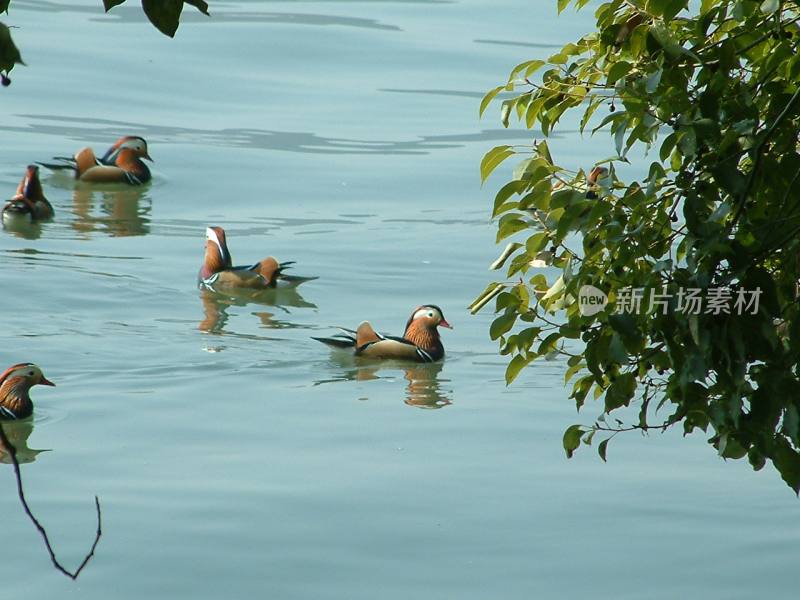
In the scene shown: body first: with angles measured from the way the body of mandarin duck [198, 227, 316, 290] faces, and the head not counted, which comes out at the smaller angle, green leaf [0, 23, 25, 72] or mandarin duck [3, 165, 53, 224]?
the mandarin duck

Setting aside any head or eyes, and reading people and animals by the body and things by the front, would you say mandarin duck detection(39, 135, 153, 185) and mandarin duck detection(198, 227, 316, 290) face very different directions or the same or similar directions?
very different directions

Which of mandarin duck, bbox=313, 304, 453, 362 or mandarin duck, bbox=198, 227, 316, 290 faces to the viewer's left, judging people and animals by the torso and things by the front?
mandarin duck, bbox=198, 227, 316, 290

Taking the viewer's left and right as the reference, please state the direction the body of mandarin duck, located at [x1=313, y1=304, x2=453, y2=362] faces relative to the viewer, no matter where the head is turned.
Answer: facing to the right of the viewer

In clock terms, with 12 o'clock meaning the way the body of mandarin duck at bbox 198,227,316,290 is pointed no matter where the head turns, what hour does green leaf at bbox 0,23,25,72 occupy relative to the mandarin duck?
The green leaf is roughly at 9 o'clock from the mandarin duck.

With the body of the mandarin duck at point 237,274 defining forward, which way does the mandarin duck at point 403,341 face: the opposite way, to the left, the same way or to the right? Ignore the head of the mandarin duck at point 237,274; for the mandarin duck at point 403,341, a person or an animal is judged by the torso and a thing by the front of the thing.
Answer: the opposite way

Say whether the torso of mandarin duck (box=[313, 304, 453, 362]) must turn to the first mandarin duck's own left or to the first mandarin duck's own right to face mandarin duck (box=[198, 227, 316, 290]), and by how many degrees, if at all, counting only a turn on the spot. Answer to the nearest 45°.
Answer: approximately 135° to the first mandarin duck's own left

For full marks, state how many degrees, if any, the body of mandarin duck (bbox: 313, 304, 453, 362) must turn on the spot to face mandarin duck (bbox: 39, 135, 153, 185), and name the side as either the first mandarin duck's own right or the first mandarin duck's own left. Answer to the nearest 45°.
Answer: approximately 135° to the first mandarin duck's own left

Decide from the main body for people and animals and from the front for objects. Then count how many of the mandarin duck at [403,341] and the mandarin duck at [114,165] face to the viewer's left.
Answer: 0

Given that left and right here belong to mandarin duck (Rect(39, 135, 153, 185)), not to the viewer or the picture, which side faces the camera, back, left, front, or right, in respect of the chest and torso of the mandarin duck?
right

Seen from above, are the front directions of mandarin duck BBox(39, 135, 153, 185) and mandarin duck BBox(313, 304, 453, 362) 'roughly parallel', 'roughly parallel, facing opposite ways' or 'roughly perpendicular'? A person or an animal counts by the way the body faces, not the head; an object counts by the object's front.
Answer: roughly parallel

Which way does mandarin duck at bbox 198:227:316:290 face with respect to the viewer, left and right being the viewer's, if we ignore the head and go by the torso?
facing to the left of the viewer

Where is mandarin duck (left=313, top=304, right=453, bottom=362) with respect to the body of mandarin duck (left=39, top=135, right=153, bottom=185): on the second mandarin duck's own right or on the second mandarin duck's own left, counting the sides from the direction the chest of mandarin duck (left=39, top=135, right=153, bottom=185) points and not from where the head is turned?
on the second mandarin duck's own right
